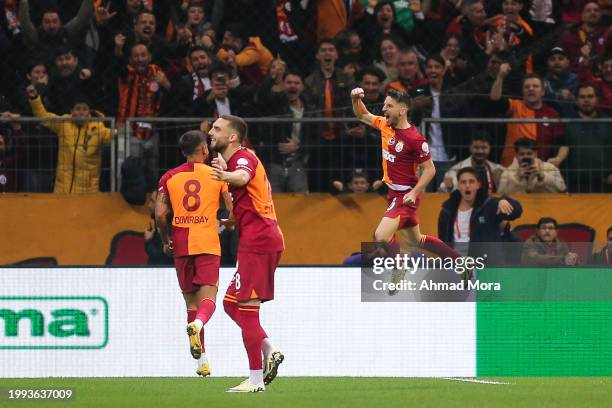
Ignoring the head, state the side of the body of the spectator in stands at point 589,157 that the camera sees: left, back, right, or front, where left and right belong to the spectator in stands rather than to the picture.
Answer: front

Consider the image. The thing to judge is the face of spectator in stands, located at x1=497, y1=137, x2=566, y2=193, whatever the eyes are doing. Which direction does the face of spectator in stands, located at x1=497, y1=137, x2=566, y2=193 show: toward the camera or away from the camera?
toward the camera

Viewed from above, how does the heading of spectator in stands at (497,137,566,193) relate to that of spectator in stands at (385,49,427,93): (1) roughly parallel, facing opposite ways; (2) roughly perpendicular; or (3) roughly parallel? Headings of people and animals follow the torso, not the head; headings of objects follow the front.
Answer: roughly parallel

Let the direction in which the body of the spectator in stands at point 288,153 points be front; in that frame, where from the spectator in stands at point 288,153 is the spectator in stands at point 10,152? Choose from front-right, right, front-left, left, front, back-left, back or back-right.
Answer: right

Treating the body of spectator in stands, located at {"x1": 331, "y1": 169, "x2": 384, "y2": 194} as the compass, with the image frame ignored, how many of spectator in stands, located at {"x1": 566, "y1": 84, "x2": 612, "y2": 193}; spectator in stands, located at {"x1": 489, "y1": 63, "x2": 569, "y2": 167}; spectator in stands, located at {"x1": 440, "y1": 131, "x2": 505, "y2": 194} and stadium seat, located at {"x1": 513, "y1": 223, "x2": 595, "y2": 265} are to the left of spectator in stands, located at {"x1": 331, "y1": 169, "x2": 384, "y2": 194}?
4

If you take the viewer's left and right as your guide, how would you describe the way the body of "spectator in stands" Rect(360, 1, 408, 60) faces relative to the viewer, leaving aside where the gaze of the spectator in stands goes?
facing the viewer

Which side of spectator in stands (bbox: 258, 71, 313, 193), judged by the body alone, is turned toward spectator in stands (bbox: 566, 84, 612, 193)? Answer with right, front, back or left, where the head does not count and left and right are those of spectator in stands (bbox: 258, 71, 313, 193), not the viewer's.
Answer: left

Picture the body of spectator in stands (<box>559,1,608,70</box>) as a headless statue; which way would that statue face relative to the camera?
toward the camera

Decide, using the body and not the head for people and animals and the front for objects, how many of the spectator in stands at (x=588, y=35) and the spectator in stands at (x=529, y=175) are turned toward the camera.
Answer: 2

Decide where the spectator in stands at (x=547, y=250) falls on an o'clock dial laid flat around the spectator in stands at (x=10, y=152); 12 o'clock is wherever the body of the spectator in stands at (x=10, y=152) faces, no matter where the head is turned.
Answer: the spectator in stands at (x=547, y=250) is roughly at 10 o'clock from the spectator in stands at (x=10, y=152).

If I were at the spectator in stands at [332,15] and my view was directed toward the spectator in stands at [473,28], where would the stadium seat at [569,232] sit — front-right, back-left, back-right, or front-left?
front-right
